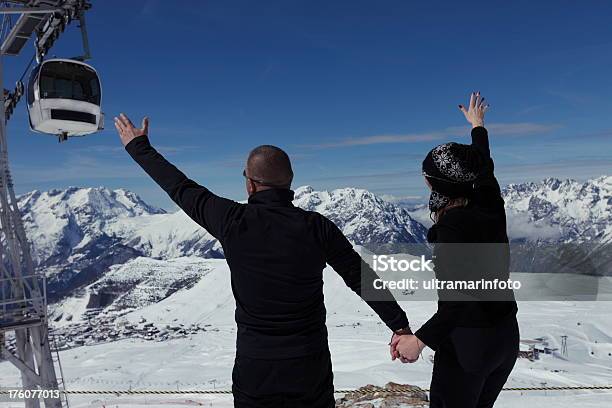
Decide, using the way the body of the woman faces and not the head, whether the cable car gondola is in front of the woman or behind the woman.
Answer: in front

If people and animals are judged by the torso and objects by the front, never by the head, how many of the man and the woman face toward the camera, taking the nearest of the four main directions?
0

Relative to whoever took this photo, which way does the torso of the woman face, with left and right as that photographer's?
facing away from the viewer and to the left of the viewer

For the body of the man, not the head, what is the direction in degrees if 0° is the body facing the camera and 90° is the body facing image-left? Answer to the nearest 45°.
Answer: approximately 180°

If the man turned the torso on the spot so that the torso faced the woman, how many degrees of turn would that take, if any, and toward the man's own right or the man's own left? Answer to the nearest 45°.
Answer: approximately 90° to the man's own right
